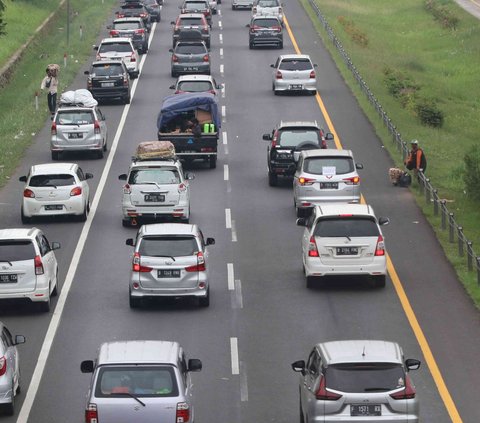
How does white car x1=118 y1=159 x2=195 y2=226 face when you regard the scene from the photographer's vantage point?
facing away from the viewer

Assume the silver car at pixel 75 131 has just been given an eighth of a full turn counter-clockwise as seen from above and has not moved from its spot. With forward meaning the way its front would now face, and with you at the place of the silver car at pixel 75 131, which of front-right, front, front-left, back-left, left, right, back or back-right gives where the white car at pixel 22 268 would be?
back-left

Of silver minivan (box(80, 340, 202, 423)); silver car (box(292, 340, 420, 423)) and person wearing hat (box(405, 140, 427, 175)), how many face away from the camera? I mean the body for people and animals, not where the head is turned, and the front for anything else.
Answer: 2

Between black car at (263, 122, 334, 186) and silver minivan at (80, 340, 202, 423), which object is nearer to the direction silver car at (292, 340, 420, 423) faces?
the black car

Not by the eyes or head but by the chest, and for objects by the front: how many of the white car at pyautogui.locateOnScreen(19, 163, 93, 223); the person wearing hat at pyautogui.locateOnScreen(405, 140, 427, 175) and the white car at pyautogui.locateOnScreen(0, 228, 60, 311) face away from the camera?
2

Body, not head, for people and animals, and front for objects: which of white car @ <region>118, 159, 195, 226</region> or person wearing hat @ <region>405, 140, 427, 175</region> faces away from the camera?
the white car

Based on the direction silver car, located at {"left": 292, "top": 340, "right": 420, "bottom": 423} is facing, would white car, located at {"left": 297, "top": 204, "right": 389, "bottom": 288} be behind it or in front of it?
in front

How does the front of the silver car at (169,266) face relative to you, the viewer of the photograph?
facing away from the viewer

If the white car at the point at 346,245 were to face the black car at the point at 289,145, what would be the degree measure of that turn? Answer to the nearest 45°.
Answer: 0° — it already faces it

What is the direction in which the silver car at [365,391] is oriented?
away from the camera

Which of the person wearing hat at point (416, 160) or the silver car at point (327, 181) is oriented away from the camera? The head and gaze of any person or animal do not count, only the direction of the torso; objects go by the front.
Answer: the silver car

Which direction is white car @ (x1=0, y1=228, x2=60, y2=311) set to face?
away from the camera

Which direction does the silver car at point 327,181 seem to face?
away from the camera

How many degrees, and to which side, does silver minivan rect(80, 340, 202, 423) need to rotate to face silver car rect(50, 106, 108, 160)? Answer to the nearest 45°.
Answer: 0° — it already faces it

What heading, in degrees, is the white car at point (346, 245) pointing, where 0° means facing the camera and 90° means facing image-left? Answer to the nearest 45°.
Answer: approximately 180°

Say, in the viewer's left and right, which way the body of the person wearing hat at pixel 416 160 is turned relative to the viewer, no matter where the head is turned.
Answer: facing the viewer and to the left of the viewer
